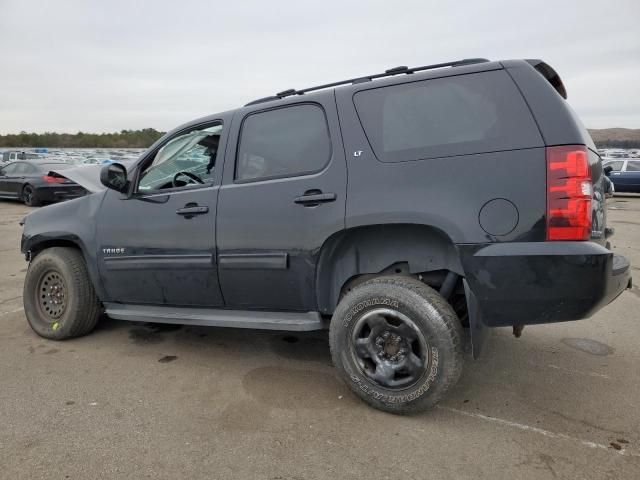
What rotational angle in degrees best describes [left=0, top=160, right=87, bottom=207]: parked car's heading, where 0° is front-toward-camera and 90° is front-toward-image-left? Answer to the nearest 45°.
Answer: approximately 135°

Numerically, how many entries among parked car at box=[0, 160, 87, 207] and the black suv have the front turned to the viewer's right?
0

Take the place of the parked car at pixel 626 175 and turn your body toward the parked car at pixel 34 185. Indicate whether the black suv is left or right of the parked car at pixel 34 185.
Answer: left

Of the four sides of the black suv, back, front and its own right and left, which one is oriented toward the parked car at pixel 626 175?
right

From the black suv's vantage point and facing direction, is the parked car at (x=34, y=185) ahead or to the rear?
ahead

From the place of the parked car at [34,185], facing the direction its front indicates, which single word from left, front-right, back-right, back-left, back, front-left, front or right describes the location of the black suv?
back-left

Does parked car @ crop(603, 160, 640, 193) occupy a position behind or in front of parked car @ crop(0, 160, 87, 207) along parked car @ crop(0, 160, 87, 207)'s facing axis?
behind

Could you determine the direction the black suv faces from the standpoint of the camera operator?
facing away from the viewer and to the left of the viewer
